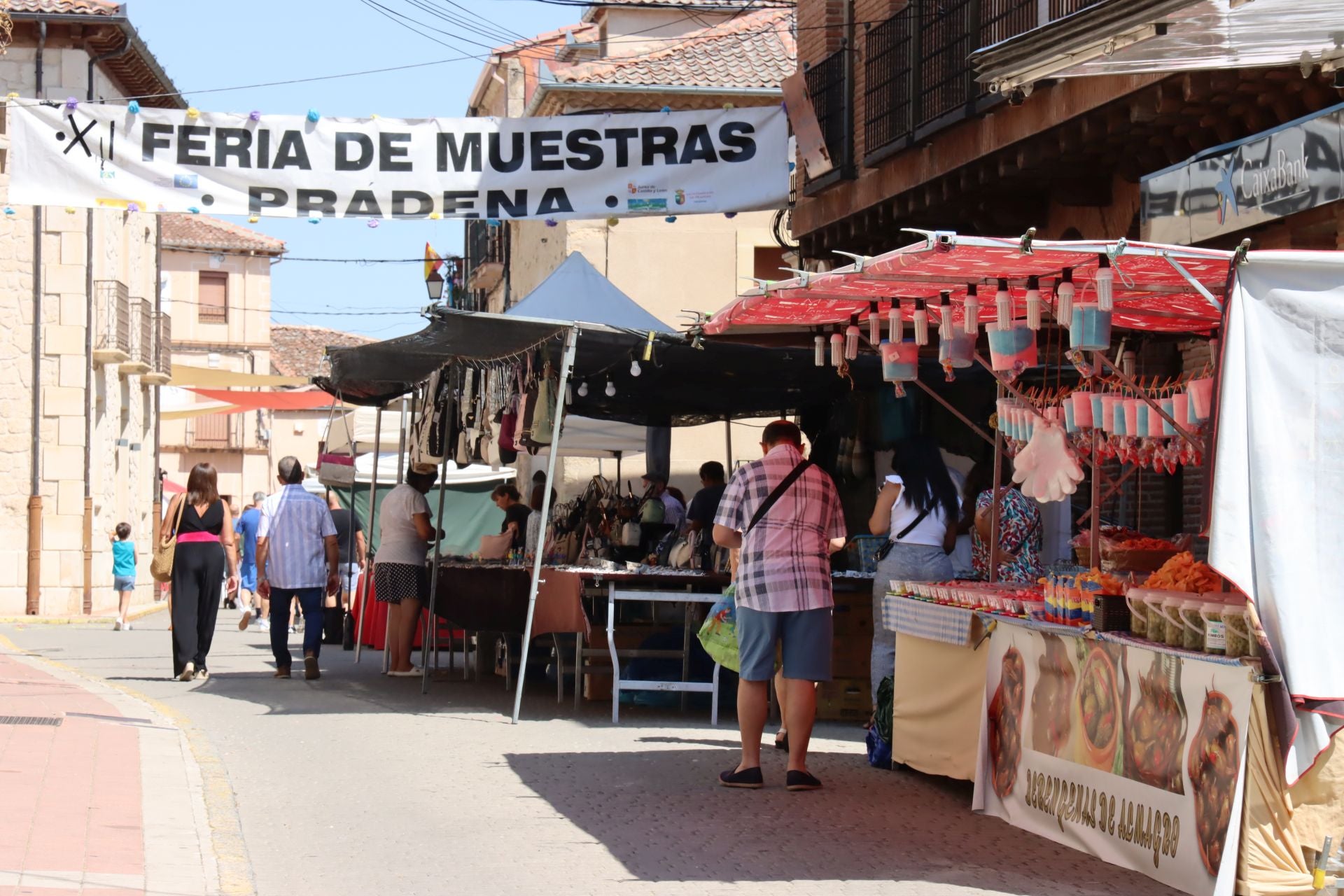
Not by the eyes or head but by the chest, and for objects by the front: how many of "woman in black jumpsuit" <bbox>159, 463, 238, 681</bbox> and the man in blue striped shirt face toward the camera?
0

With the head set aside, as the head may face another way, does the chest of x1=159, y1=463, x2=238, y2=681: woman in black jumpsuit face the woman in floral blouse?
no

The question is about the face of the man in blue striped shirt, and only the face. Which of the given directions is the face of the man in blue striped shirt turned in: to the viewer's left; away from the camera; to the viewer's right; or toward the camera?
away from the camera

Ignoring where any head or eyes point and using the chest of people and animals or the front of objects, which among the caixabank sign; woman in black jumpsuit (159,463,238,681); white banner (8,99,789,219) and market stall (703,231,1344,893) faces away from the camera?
the woman in black jumpsuit

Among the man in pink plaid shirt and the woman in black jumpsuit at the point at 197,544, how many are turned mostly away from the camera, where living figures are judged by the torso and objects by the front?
2

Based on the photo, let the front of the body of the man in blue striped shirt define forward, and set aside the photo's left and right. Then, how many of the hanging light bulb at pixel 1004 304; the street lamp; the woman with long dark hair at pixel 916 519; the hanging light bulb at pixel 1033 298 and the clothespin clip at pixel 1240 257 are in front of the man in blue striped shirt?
1

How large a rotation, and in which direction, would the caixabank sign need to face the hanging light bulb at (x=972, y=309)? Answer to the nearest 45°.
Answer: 0° — it already faces it

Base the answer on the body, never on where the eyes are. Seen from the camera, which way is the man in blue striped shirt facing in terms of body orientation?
away from the camera

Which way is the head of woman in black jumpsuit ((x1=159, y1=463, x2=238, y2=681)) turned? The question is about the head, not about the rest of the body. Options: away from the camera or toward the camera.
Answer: away from the camera

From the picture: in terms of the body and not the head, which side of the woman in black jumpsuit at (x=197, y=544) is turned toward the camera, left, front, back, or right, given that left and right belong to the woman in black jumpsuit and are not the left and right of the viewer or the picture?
back

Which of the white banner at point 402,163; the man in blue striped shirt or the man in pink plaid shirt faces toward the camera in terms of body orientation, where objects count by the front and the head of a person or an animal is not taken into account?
the white banner

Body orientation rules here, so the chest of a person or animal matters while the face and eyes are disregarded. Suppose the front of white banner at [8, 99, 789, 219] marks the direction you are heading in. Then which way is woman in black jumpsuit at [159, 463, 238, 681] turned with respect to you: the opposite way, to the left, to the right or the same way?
the opposite way

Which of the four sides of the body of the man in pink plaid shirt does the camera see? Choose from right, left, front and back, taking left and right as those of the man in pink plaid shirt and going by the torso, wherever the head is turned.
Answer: back

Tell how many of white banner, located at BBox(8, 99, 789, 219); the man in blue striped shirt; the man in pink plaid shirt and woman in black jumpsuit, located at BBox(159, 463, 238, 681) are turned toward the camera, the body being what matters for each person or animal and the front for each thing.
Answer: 1

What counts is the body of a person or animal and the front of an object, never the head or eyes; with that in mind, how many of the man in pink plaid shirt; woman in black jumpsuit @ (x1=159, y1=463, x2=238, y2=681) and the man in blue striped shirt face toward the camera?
0

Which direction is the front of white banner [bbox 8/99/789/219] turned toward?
toward the camera

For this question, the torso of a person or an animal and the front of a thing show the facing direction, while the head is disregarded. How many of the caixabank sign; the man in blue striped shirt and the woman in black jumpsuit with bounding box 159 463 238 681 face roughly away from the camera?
2

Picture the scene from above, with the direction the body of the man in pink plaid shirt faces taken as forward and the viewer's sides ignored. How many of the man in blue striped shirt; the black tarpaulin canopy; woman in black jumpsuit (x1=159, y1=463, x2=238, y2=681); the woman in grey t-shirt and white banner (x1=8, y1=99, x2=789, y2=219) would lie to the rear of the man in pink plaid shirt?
0

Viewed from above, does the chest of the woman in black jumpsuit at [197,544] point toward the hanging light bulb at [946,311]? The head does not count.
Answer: no
